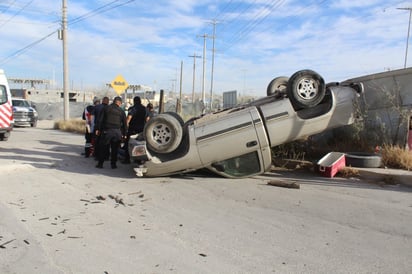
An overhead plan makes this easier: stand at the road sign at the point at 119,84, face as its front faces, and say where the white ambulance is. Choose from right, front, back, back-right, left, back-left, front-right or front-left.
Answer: front-right

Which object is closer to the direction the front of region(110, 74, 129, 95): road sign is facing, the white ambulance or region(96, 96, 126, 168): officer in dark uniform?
the officer in dark uniform

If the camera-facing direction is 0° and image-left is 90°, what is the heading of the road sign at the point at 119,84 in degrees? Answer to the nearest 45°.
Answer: approximately 0°

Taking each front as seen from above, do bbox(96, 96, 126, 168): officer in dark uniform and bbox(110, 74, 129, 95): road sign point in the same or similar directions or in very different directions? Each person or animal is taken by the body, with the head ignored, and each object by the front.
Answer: very different directions

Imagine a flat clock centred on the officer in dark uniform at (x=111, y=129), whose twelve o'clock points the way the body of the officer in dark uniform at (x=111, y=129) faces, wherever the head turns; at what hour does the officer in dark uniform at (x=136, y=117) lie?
the officer in dark uniform at (x=136, y=117) is roughly at 1 o'clock from the officer in dark uniform at (x=111, y=129).

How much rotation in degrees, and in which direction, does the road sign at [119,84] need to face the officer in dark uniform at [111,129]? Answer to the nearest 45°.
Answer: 0° — it already faces them
